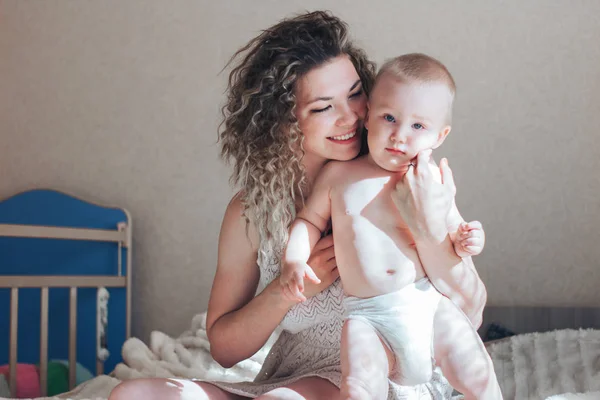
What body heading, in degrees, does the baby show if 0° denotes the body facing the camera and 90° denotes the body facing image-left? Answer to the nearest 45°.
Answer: approximately 0°

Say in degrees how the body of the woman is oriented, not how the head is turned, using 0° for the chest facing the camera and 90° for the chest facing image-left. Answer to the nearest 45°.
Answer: approximately 315°

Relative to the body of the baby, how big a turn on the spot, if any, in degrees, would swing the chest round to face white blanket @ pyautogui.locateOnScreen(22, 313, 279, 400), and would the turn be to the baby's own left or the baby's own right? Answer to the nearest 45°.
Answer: approximately 135° to the baby's own right

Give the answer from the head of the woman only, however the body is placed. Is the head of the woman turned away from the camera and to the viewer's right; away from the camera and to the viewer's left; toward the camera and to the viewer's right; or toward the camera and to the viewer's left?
toward the camera and to the viewer's right
